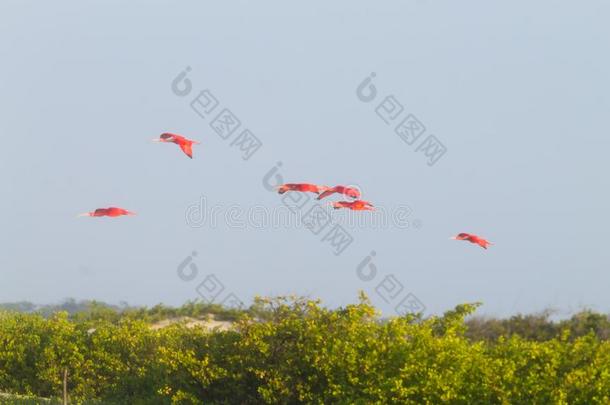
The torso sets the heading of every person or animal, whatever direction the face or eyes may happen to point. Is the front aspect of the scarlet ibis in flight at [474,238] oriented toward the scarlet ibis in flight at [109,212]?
yes

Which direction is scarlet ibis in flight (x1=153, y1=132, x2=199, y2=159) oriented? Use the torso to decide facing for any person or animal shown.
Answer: to the viewer's left

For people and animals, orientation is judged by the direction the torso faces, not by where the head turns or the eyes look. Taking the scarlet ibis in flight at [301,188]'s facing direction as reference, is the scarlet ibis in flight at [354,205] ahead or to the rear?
to the rear

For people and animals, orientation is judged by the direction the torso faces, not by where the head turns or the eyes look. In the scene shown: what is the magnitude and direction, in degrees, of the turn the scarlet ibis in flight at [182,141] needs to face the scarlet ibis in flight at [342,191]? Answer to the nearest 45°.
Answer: approximately 135° to its left

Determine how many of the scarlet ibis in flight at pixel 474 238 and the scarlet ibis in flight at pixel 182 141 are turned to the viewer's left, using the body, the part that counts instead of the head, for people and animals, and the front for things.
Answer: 2

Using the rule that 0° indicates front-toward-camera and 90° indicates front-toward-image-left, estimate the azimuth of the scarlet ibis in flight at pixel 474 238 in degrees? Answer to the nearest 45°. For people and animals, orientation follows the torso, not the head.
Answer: approximately 90°

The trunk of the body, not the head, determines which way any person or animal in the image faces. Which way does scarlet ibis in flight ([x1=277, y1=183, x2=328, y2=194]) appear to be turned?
to the viewer's left
